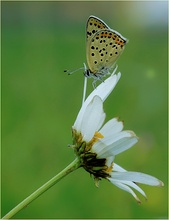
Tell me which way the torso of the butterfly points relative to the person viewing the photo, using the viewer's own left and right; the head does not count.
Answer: facing to the left of the viewer
